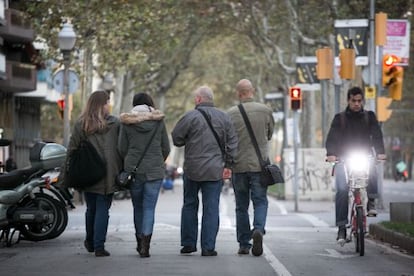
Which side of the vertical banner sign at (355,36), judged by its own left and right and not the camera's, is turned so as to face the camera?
front

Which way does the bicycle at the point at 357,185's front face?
toward the camera

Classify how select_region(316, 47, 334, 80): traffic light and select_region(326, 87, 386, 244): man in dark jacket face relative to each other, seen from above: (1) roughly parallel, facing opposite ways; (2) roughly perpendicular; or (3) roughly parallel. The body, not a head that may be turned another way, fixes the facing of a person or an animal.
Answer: roughly parallel, facing opposite ways

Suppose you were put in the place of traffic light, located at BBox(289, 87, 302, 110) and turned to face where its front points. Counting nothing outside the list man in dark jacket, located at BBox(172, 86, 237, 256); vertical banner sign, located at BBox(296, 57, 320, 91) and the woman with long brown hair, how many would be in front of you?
2

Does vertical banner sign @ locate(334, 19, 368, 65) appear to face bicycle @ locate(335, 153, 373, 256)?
yes

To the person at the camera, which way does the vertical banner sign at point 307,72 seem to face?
facing the viewer

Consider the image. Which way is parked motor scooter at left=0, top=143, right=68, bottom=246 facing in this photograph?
to the viewer's left

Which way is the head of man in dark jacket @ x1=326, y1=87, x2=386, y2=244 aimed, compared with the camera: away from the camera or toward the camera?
toward the camera

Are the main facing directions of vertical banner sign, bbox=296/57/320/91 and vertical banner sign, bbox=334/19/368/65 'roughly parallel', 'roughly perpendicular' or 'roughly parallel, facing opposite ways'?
roughly parallel

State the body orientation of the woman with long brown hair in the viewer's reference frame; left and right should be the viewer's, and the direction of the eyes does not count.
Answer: facing away from the viewer and to the right of the viewer

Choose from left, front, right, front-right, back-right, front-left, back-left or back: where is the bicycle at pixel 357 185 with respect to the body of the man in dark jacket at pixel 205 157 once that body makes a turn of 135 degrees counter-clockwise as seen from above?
back-left
